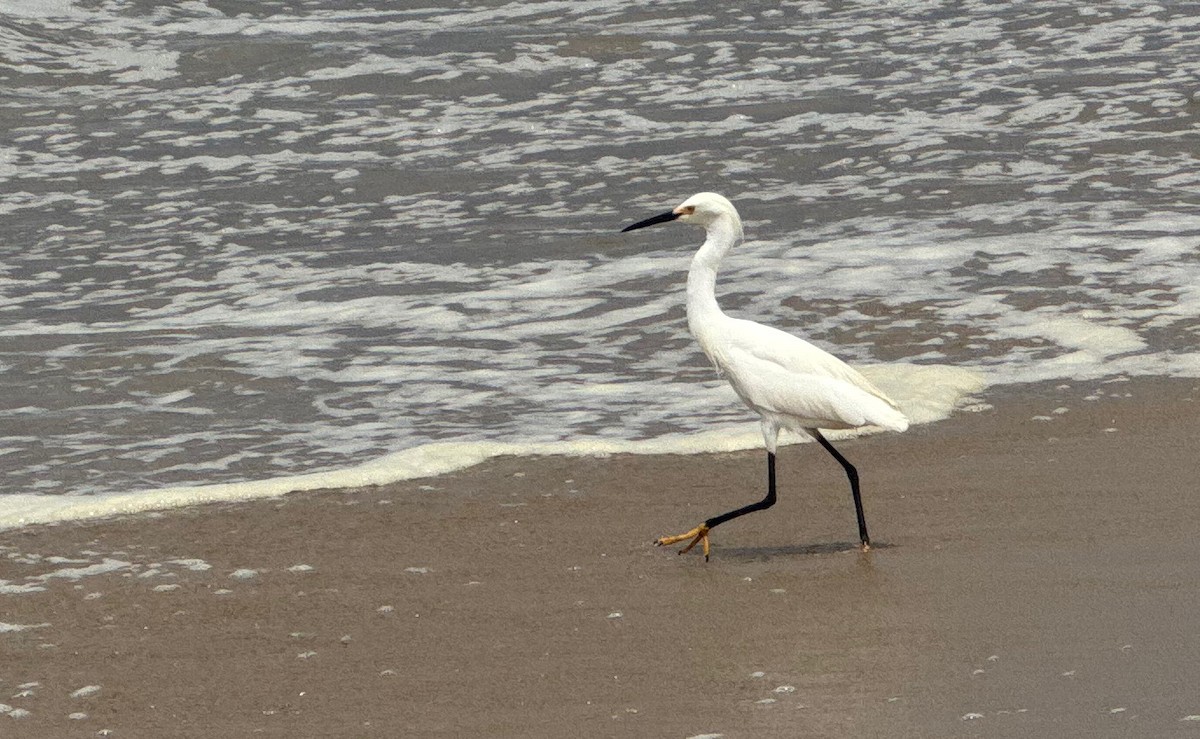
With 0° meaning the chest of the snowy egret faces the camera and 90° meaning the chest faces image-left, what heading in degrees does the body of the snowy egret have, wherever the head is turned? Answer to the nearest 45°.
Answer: approximately 90°
